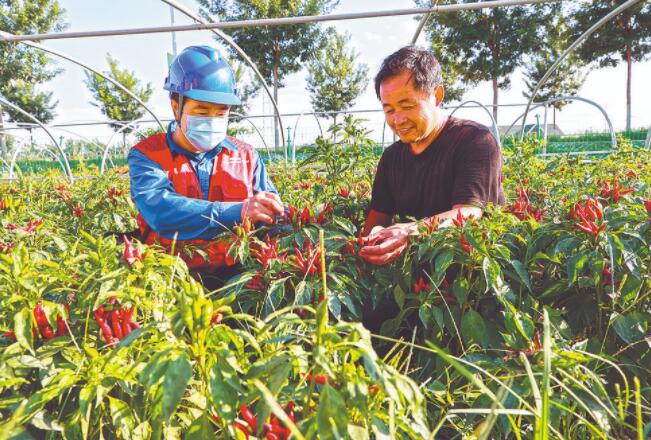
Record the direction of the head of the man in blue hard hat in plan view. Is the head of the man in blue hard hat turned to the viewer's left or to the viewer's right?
to the viewer's right

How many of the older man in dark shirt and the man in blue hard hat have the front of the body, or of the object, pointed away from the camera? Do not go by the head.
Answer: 0

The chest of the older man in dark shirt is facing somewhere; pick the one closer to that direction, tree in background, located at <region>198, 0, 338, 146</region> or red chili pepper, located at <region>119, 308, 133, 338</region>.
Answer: the red chili pepper

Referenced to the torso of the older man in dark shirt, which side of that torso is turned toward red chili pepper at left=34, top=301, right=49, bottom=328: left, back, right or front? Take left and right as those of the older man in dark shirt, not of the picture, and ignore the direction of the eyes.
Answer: front

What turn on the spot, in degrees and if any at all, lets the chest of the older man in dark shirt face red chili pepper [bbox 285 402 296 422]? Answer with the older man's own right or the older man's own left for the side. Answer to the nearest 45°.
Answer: approximately 45° to the older man's own left

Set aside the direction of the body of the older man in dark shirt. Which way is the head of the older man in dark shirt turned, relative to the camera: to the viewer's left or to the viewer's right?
to the viewer's left

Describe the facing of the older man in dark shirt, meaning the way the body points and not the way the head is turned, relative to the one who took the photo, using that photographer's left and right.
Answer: facing the viewer and to the left of the viewer

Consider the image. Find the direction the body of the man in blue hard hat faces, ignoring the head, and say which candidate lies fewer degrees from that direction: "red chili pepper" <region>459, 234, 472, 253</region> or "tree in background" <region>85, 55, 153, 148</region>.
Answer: the red chili pepper

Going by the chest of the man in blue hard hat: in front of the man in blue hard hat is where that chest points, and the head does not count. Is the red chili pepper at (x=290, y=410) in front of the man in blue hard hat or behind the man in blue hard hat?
in front

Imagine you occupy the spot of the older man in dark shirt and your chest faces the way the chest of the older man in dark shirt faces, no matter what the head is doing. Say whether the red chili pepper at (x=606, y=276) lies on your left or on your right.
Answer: on your left

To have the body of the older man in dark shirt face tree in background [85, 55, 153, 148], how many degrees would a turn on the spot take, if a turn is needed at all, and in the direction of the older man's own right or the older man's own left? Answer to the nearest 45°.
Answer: approximately 90° to the older man's own right

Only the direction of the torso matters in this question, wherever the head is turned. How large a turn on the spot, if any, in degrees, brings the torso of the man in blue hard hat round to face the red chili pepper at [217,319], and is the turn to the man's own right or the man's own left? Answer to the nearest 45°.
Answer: approximately 45° to the man's own right

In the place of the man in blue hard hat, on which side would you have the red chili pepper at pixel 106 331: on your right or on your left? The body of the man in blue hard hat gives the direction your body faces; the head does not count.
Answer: on your right

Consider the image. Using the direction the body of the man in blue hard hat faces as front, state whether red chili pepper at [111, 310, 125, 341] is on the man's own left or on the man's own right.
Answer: on the man's own right
